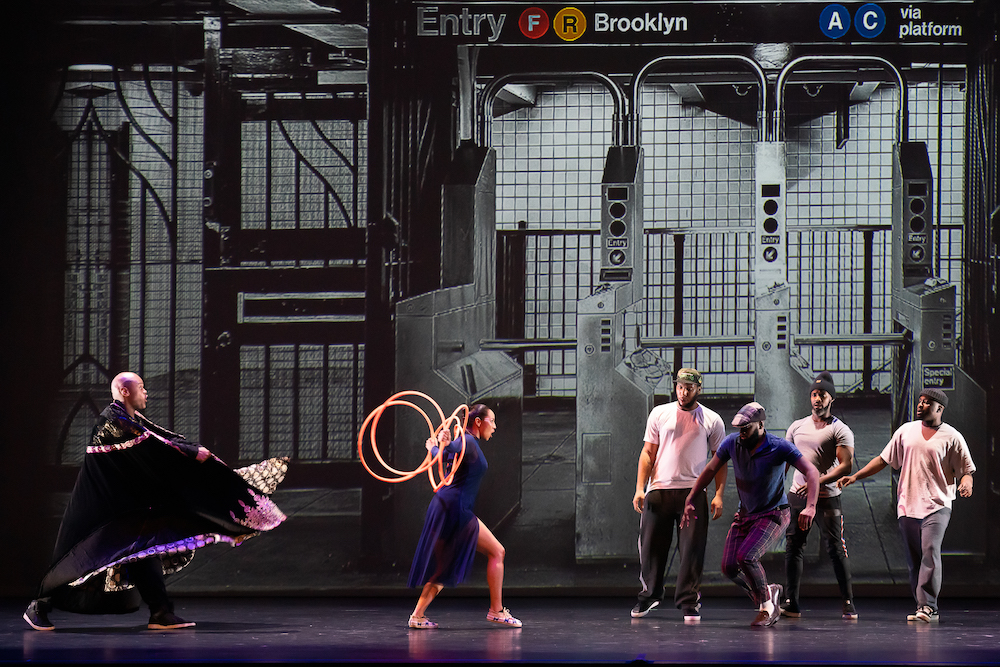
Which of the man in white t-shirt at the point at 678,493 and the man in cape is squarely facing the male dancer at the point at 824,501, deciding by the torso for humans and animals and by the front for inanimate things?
the man in cape

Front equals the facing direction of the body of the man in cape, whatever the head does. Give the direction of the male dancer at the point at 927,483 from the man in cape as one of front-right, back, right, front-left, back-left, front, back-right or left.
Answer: front

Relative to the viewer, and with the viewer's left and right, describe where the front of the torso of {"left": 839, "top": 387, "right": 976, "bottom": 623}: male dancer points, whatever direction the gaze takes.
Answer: facing the viewer and to the left of the viewer

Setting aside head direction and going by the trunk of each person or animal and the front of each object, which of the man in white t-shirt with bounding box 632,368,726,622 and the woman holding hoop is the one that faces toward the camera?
the man in white t-shirt

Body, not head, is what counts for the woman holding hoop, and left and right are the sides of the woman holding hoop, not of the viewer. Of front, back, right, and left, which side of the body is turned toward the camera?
right

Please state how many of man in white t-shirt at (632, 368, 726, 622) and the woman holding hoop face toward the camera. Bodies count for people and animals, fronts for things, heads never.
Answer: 1

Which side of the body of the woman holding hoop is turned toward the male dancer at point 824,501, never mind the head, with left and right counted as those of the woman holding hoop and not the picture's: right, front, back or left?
front

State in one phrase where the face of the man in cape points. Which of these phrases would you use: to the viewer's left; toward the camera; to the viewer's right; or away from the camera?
to the viewer's right

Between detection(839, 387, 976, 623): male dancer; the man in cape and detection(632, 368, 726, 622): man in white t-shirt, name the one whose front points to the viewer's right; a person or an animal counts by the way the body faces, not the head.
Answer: the man in cape

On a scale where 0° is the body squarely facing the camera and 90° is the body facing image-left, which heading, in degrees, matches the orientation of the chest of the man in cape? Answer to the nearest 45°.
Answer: approximately 270°

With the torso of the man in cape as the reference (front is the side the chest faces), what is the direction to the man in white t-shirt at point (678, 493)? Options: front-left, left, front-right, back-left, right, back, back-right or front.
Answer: front

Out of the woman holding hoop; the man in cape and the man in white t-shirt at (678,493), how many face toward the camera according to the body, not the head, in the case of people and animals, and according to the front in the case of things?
1

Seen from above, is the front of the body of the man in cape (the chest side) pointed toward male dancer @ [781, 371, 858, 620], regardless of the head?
yes

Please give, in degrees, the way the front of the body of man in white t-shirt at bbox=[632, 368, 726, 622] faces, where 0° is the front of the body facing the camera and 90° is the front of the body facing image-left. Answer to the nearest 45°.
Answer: approximately 0°

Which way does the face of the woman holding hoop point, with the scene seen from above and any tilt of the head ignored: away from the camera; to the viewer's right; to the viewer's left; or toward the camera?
to the viewer's right
